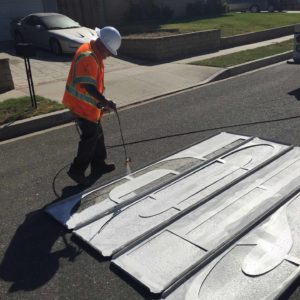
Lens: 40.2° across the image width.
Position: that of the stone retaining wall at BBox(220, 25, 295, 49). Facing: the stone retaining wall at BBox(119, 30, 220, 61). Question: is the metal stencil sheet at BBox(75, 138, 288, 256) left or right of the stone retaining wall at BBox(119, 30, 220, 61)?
left

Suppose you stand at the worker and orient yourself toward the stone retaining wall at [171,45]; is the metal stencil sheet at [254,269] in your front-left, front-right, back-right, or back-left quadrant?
back-right

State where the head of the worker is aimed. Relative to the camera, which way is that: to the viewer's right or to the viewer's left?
to the viewer's right

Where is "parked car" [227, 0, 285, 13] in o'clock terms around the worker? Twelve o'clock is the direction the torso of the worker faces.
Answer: The parked car is roughly at 10 o'clock from the worker.

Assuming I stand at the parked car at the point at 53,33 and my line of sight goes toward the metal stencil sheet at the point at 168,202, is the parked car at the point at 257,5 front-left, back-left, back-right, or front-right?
back-left

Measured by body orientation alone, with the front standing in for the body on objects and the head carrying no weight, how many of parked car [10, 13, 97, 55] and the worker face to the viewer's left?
0

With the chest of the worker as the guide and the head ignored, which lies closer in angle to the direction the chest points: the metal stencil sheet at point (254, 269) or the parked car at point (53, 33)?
the metal stencil sheet

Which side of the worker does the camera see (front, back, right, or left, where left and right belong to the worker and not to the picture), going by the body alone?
right

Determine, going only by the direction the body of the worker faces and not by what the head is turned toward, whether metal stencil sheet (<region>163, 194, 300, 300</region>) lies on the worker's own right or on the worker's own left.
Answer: on the worker's own right
